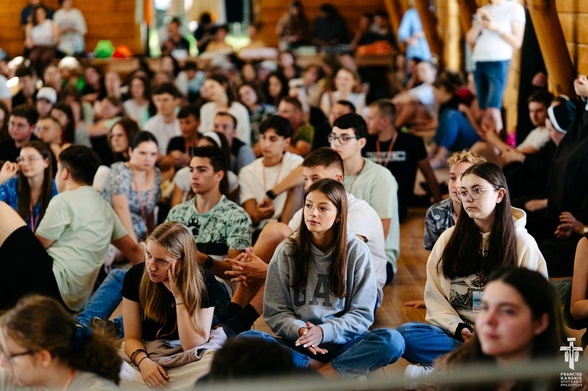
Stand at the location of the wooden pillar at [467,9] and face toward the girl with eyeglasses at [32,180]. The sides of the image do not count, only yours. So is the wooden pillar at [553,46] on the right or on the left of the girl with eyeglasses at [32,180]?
left

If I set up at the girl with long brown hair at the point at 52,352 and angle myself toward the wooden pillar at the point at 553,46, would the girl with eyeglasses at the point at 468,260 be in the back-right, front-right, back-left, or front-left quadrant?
front-right

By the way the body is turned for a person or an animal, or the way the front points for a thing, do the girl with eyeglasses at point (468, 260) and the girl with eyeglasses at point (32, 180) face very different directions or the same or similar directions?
same or similar directions

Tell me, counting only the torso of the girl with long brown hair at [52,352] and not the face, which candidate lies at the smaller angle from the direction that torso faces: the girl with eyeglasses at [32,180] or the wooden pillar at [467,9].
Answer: the girl with eyeglasses

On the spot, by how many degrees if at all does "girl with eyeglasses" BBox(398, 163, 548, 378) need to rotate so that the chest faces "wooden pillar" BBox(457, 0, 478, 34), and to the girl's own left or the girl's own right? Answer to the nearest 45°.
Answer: approximately 135° to the girl's own right

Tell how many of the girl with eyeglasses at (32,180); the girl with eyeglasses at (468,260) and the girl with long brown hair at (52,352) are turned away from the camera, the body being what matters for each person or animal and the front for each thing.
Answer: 0

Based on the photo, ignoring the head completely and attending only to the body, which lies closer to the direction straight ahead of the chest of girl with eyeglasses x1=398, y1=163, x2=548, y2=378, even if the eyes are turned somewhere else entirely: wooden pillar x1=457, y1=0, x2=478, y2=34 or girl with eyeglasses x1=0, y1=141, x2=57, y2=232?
the girl with eyeglasses

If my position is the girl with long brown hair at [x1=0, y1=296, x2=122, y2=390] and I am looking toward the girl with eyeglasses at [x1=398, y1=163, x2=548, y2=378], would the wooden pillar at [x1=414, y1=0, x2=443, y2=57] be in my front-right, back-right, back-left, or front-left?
front-left

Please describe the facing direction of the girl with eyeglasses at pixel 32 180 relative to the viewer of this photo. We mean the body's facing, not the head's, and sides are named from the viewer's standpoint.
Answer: facing the viewer and to the left of the viewer

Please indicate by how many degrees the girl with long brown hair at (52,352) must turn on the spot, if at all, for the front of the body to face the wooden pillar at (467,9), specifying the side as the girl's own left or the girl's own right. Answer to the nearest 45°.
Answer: approximately 135° to the girl's own right

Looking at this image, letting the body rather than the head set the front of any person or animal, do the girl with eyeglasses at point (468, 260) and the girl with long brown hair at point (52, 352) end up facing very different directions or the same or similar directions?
same or similar directions

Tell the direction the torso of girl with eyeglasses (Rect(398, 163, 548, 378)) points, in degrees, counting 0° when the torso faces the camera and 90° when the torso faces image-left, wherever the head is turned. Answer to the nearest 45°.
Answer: approximately 45°

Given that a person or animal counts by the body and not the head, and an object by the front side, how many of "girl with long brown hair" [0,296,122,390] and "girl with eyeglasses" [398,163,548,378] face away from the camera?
0

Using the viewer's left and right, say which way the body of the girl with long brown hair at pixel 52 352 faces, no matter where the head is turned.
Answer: facing to the left of the viewer

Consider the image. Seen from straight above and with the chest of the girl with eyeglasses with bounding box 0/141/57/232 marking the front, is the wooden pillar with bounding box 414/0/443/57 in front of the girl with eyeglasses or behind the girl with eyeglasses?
behind
